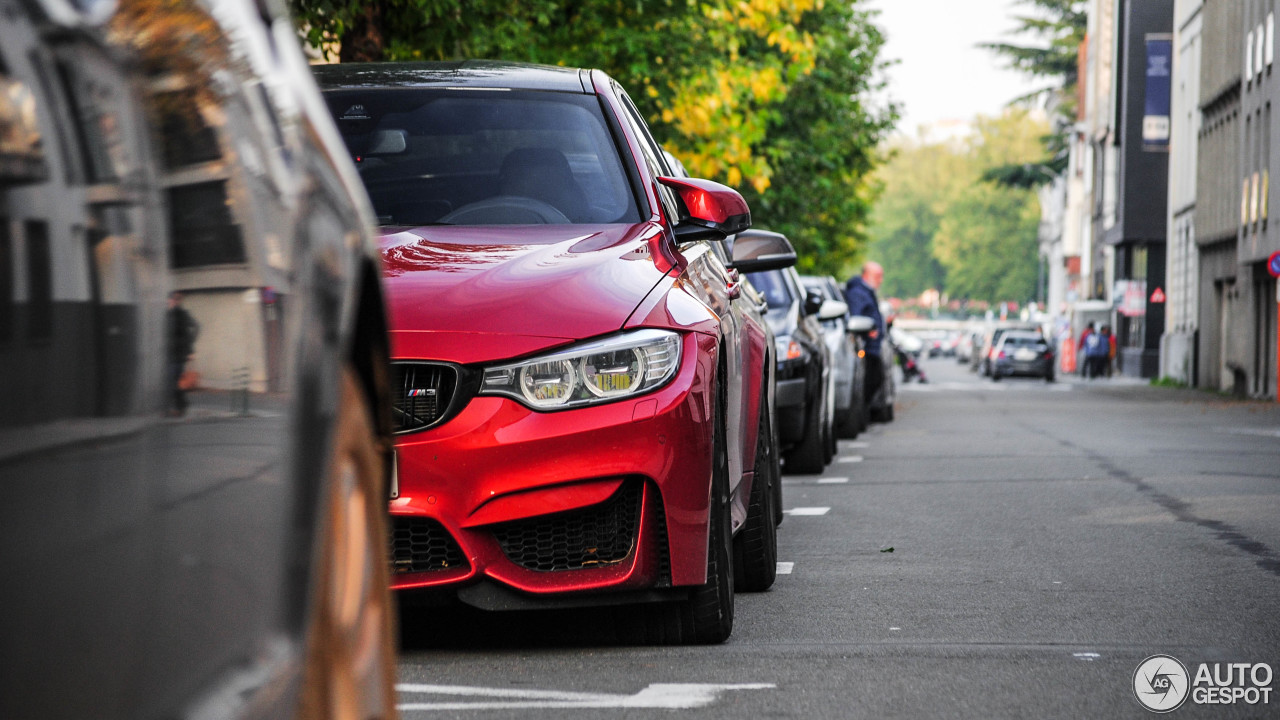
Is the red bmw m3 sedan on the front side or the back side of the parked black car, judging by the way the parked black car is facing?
on the front side

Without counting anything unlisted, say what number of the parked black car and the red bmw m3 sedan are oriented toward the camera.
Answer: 2

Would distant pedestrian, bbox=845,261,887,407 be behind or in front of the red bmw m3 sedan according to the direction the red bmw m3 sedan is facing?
behind

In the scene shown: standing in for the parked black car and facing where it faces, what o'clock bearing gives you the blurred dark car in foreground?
The blurred dark car in foreground is roughly at 12 o'clock from the parked black car.

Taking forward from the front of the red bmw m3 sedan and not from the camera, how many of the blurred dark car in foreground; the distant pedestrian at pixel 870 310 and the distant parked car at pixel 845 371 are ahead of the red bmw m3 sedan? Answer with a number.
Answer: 1

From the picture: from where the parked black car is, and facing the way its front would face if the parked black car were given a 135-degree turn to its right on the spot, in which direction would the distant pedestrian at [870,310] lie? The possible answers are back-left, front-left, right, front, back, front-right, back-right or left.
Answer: front-right

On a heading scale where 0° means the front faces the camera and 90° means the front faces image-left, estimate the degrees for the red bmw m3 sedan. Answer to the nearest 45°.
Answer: approximately 0°

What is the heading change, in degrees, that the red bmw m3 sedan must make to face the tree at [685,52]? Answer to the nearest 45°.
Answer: approximately 180°

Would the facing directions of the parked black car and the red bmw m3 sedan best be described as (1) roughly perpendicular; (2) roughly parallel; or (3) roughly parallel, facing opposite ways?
roughly parallel

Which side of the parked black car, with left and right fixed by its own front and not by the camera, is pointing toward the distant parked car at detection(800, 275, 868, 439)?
back

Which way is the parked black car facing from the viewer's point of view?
toward the camera
